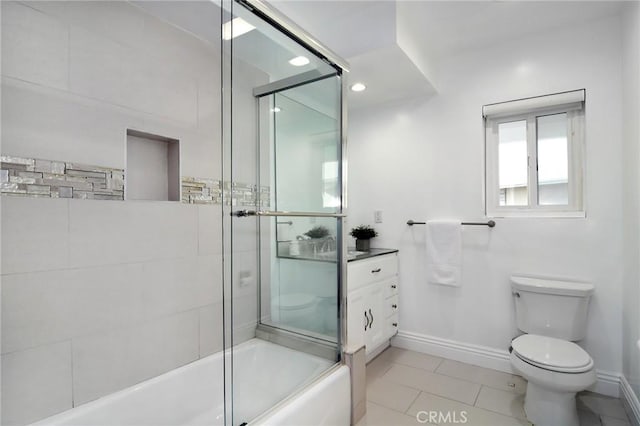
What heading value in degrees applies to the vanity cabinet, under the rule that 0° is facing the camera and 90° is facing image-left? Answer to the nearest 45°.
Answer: approximately 315°

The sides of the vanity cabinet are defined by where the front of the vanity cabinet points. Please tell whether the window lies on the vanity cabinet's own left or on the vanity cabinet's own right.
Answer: on the vanity cabinet's own left

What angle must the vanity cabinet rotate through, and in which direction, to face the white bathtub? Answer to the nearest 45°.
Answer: approximately 90° to its right

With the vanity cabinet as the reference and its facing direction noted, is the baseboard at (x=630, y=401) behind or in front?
in front

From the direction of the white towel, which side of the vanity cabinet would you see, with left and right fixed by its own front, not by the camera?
left

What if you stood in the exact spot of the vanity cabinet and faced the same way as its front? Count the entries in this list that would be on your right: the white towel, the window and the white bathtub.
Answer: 1

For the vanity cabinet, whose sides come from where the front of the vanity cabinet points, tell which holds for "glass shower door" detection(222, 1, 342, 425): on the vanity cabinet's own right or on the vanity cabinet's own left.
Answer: on the vanity cabinet's own right
